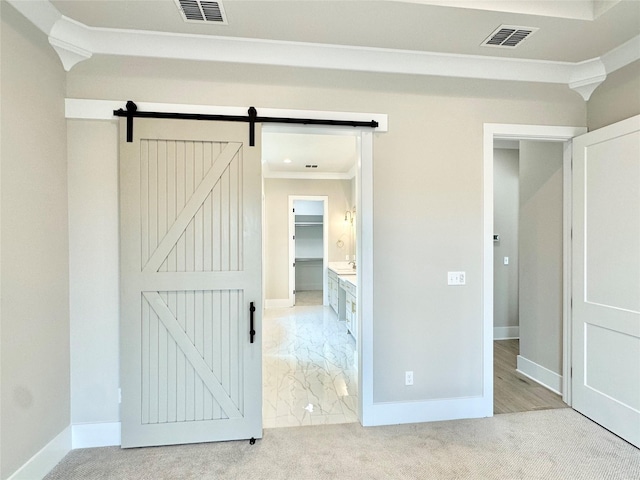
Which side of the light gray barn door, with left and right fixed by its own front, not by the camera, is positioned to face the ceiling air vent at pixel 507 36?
left

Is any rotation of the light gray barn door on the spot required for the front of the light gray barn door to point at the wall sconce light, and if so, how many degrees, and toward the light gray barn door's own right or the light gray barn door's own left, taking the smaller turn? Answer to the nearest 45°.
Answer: approximately 135° to the light gray barn door's own left

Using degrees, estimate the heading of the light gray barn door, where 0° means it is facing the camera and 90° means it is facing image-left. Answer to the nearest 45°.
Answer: approximately 0°

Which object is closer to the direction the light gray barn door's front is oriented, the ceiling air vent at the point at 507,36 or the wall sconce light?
the ceiling air vent

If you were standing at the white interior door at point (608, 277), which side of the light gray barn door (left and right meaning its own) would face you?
left
